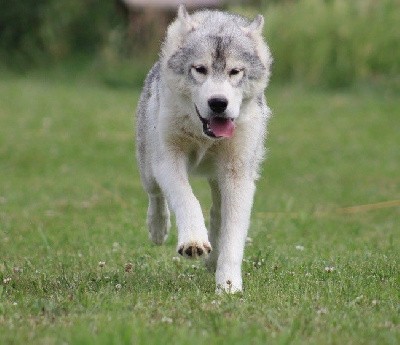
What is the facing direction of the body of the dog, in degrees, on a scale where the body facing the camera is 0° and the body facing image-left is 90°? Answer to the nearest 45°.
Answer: approximately 0°
